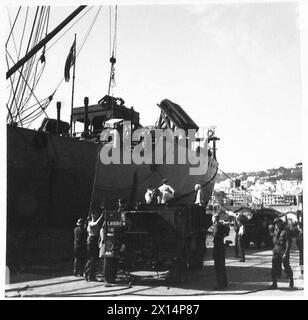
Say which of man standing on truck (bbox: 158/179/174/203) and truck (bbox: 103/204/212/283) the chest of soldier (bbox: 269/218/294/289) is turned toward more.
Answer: the truck

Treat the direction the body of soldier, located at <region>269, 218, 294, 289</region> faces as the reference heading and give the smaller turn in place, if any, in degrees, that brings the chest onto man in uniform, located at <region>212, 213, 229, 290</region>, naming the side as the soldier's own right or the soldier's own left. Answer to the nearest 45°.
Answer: approximately 45° to the soldier's own right

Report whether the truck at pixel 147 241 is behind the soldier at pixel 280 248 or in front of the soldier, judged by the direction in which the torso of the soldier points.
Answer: in front
